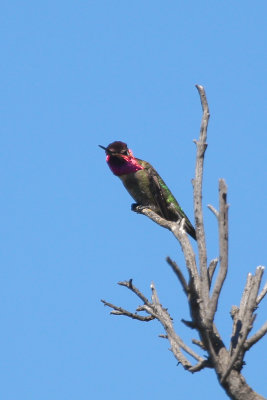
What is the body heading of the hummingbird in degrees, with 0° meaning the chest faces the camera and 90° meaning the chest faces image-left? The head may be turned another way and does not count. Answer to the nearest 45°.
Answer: approximately 45°
